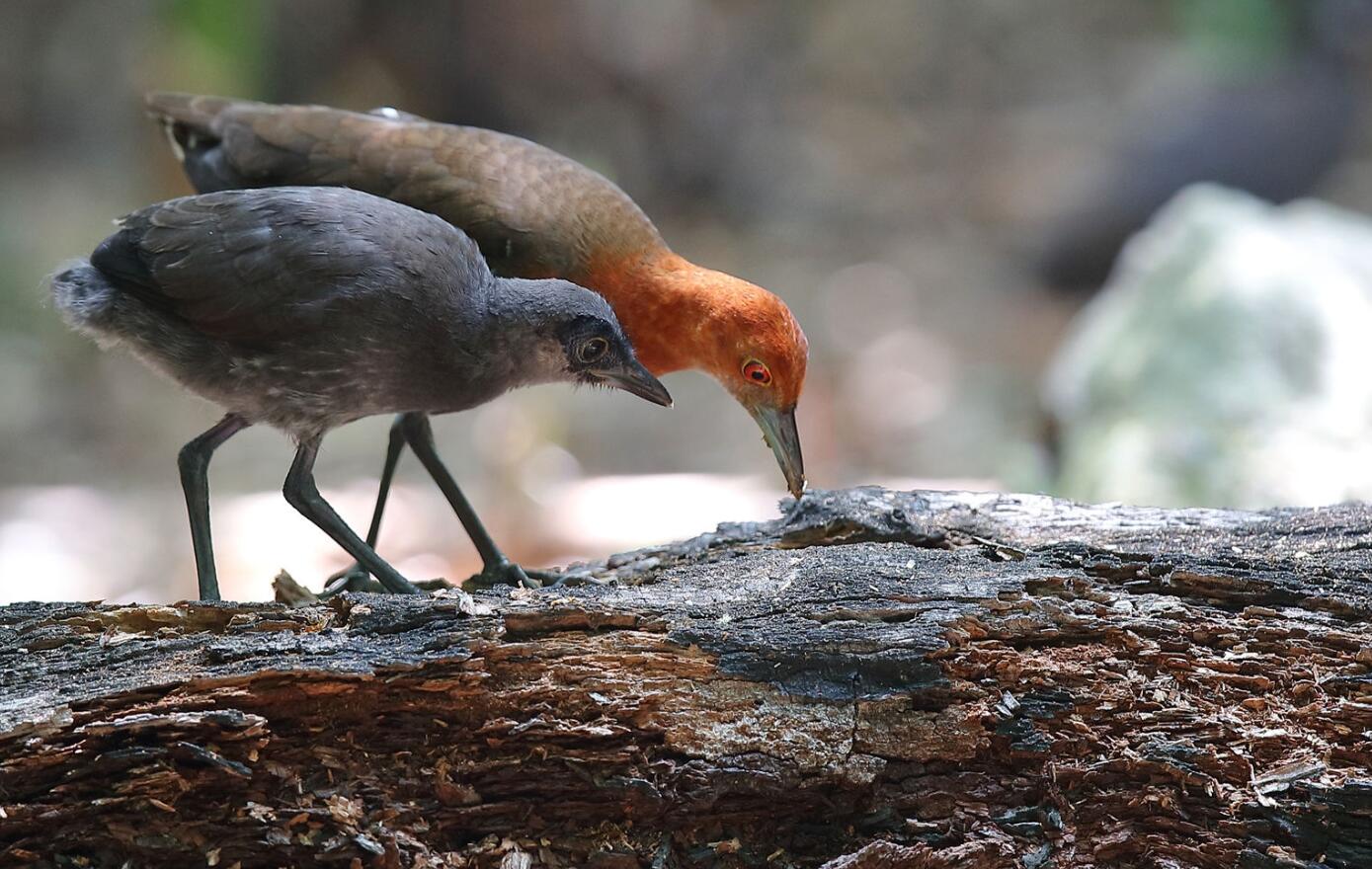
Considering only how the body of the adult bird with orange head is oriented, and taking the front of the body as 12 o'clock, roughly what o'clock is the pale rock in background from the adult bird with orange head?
The pale rock in background is roughly at 11 o'clock from the adult bird with orange head.

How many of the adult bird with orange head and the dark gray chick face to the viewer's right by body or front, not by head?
2

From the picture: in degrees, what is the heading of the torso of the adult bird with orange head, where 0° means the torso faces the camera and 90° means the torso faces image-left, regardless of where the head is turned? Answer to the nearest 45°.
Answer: approximately 270°

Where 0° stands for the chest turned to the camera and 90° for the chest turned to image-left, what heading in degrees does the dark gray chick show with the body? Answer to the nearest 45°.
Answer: approximately 270°

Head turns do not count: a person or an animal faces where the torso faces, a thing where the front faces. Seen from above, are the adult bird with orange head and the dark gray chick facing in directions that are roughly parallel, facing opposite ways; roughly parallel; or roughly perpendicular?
roughly parallel
